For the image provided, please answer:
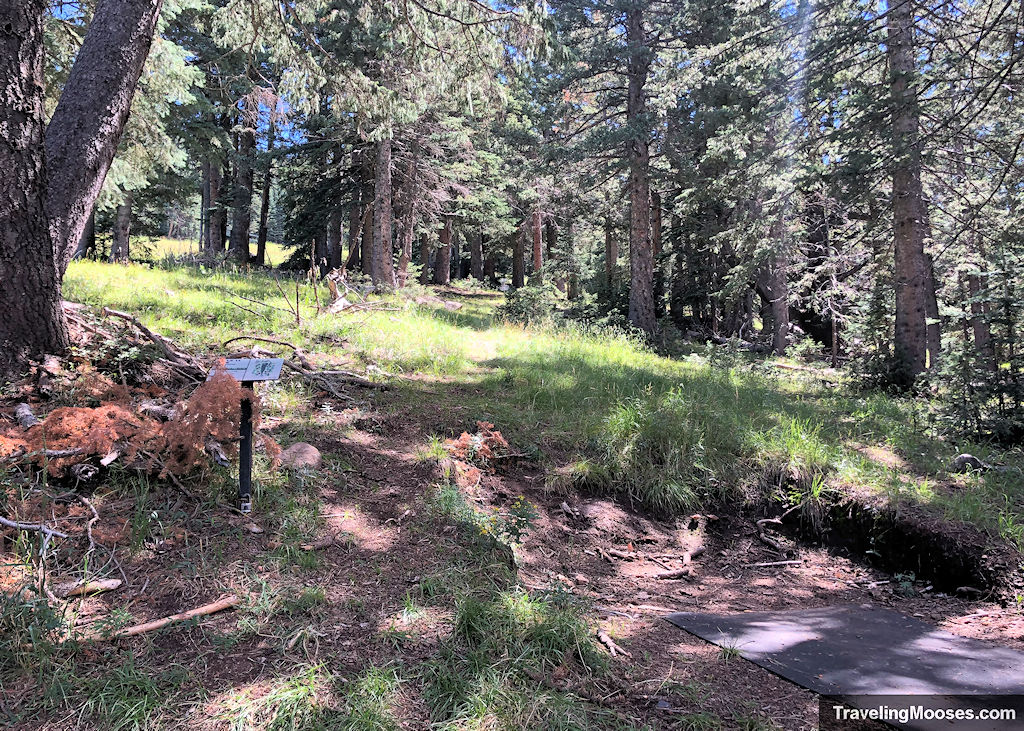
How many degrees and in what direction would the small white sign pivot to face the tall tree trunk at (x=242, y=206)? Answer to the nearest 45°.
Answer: approximately 180°

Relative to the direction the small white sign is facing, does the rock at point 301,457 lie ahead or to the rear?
to the rear

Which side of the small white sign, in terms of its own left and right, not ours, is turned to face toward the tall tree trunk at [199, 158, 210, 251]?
back

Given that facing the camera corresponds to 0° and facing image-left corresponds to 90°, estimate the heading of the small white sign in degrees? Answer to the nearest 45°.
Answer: approximately 0°

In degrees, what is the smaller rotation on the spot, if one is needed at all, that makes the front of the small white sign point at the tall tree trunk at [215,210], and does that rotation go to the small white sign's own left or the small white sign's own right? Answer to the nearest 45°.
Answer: approximately 180°

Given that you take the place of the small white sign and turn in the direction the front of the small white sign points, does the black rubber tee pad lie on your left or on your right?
on your left

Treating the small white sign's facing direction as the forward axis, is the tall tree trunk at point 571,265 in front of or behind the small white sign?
behind

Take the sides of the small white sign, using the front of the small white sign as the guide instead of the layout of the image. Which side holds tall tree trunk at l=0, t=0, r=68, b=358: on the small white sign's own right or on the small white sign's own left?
on the small white sign's own right

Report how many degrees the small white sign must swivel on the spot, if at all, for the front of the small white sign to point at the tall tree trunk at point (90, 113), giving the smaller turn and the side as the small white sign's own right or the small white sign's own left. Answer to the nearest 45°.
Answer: approximately 135° to the small white sign's own right

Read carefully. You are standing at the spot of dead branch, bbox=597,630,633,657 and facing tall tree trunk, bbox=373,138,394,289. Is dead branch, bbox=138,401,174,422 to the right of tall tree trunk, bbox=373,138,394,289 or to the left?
left
